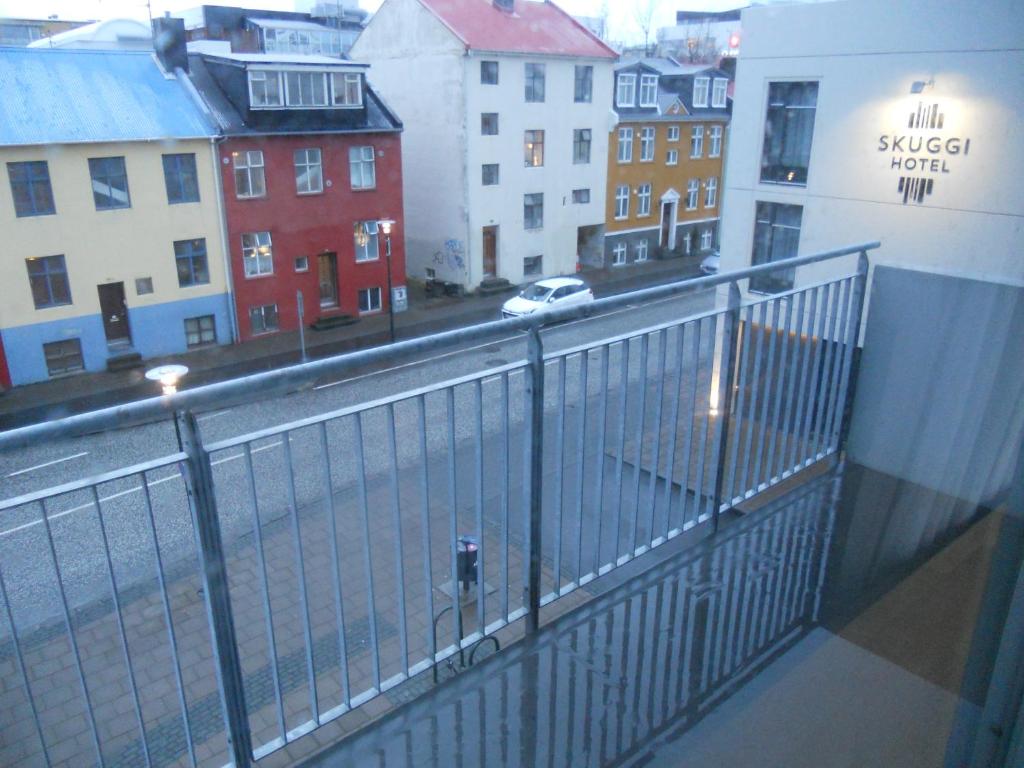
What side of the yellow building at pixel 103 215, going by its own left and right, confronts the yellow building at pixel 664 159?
left

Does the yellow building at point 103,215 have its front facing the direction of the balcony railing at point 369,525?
yes

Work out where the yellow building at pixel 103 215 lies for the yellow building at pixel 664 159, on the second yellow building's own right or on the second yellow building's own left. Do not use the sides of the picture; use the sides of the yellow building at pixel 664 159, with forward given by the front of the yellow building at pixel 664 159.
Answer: on the second yellow building's own right

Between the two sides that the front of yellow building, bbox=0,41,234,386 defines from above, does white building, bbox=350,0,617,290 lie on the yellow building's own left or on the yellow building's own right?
on the yellow building's own left

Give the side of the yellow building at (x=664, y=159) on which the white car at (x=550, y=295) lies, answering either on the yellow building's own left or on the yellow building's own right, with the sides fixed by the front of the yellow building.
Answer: on the yellow building's own right

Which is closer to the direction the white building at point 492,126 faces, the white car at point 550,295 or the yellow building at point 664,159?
the white car

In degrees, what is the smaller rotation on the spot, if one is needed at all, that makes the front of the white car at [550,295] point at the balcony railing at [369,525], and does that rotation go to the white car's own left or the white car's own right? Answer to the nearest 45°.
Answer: approximately 45° to the white car's own left

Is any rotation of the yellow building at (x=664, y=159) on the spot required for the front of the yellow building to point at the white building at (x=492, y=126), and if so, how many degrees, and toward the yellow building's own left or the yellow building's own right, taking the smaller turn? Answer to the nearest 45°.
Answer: approximately 90° to the yellow building's own right

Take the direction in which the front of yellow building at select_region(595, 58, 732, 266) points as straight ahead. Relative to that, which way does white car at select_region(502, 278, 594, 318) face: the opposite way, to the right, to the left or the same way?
to the right

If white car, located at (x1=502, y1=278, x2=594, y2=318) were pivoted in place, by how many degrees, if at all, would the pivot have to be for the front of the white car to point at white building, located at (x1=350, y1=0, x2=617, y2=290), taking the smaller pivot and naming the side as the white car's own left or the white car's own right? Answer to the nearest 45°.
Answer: approximately 90° to the white car's own right

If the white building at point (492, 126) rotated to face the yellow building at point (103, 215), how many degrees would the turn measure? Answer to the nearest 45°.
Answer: approximately 90° to its right

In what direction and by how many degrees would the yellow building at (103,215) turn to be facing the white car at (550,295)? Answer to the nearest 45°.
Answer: approximately 90° to its left
